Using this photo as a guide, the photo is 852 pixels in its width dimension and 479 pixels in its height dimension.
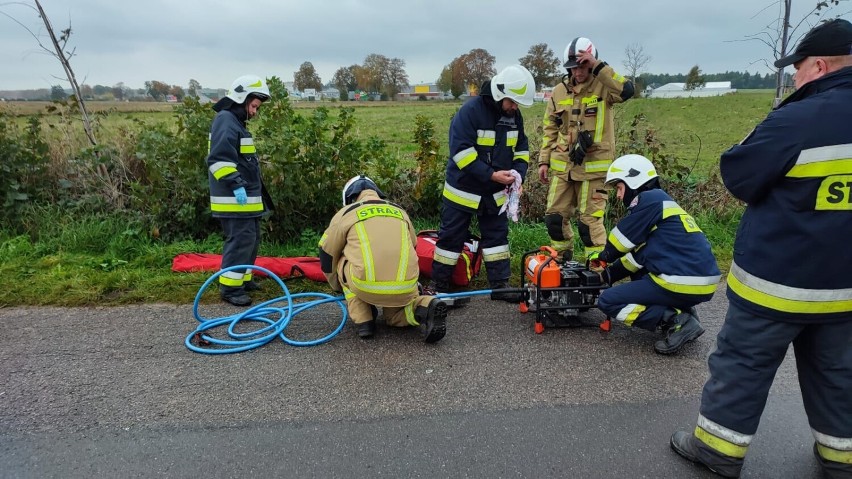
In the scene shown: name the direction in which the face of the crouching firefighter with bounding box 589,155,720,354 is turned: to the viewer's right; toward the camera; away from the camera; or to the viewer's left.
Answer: to the viewer's left

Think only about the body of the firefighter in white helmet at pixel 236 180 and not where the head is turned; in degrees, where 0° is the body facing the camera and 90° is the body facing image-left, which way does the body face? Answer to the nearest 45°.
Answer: approximately 270°

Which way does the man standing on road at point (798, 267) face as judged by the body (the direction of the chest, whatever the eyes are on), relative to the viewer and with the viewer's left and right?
facing away from the viewer and to the left of the viewer

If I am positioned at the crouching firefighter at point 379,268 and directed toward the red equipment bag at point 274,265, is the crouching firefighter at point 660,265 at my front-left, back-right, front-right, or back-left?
back-right

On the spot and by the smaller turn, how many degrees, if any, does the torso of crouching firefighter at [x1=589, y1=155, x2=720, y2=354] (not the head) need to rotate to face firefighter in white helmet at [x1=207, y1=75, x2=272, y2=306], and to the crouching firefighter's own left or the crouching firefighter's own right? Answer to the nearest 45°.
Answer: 0° — they already face them

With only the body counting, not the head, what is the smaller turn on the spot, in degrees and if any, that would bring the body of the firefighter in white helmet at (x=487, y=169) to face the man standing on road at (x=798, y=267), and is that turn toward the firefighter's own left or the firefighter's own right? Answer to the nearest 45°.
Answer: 0° — they already face them

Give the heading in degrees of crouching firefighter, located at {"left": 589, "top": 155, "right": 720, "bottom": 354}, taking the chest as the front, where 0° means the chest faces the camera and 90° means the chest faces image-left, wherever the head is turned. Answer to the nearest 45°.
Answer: approximately 90°

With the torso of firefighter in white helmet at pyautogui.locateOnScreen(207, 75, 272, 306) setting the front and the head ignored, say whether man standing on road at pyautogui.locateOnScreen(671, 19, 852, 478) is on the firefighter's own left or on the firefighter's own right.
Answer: on the firefighter's own right

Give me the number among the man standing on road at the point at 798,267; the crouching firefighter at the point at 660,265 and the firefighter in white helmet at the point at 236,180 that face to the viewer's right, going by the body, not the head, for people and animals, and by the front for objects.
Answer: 1

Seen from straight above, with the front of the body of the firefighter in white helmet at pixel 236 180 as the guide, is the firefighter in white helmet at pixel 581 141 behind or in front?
in front

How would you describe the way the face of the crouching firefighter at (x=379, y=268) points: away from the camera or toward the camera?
away from the camera
